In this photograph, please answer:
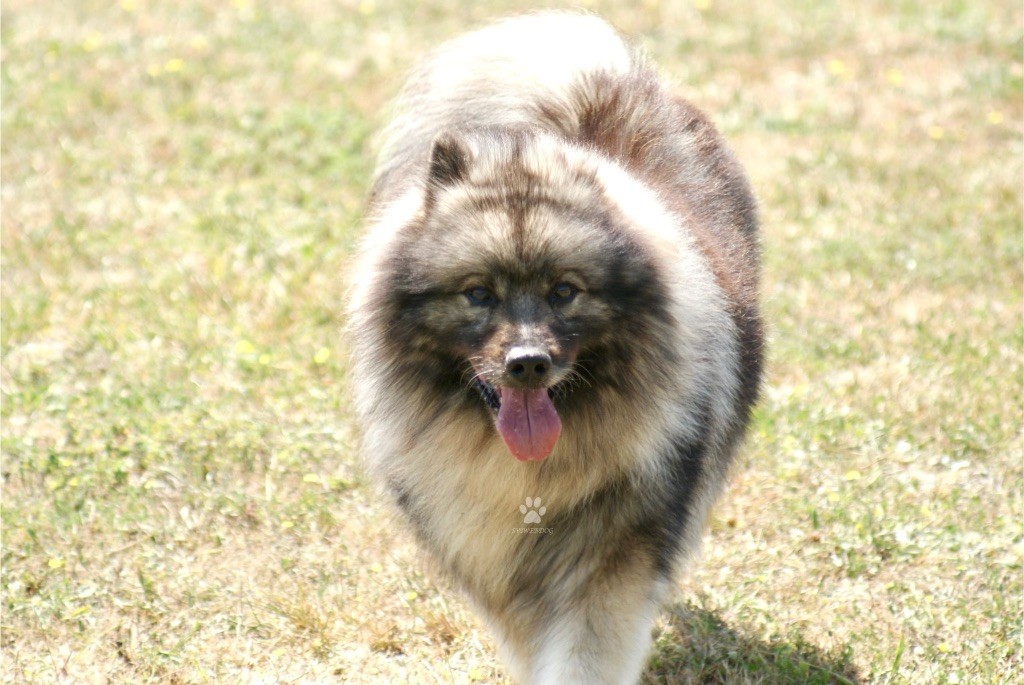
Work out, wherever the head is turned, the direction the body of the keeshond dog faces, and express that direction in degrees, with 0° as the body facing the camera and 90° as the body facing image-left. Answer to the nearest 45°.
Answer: approximately 0°
